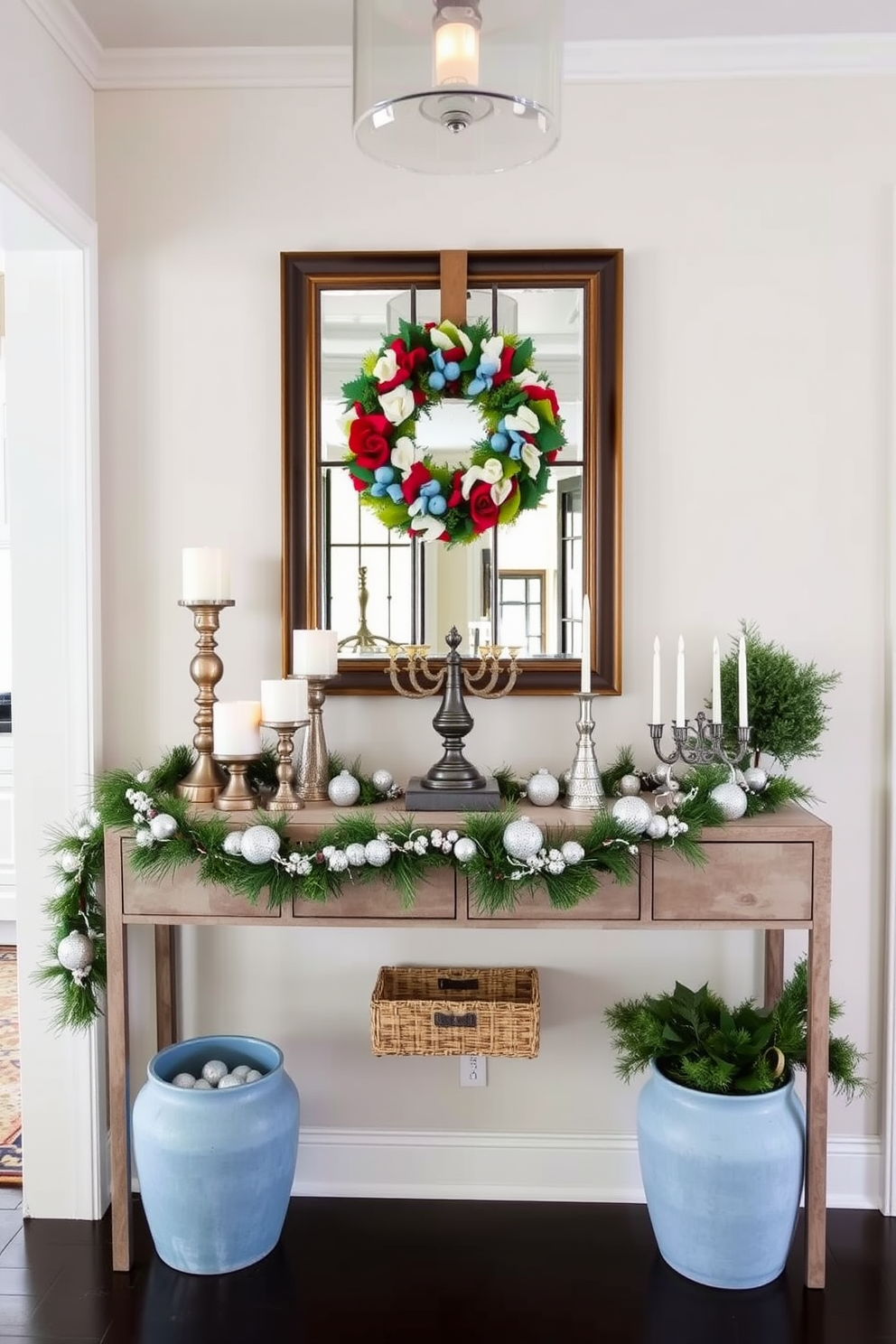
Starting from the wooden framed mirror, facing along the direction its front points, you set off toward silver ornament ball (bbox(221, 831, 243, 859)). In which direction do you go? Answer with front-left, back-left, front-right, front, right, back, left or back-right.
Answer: front-right

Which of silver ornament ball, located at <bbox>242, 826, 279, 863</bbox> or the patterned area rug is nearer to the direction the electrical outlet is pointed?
the silver ornament ball

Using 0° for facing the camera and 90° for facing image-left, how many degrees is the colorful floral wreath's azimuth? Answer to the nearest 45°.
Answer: approximately 0°

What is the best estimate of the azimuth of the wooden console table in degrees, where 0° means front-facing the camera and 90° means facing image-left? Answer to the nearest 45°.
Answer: approximately 0°
